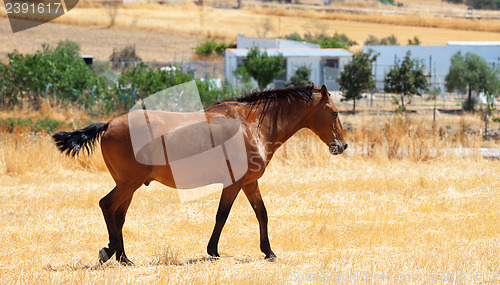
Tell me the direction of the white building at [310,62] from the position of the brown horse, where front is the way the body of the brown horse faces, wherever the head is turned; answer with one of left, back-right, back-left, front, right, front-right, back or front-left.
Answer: left

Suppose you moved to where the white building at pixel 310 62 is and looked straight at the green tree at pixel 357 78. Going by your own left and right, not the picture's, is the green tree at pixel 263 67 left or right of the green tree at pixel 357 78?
right

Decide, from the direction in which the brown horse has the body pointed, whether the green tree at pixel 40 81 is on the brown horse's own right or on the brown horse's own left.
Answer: on the brown horse's own left

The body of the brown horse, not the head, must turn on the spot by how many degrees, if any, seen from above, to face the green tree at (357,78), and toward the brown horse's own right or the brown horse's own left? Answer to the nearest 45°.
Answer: approximately 90° to the brown horse's own left

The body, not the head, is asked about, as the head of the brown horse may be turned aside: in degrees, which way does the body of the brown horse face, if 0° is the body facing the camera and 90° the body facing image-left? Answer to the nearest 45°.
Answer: approximately 270°
